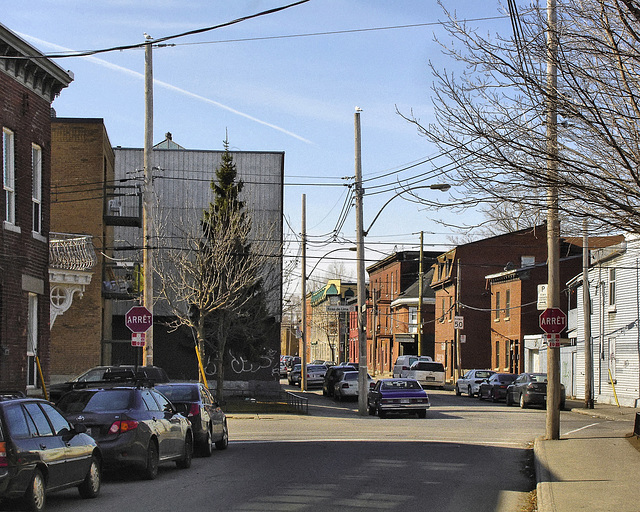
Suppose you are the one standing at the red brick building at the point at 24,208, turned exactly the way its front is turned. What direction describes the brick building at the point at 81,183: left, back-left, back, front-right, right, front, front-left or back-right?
back-left

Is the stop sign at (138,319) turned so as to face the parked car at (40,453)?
yes

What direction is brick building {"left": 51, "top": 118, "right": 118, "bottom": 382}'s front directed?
to the viewer's right

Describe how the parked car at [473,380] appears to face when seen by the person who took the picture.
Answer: facing away from the viewer and to the left of the viewer

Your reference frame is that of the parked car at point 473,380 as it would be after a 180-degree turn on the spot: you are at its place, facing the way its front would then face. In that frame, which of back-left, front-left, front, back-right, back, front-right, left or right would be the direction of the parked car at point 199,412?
front-right

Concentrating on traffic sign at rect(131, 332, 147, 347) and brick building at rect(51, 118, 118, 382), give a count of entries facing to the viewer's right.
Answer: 1

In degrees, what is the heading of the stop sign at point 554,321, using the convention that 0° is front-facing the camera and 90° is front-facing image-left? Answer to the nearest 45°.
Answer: approximately 0°

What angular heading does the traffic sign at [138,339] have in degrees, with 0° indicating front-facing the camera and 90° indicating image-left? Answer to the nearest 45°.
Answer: approximately 0°
